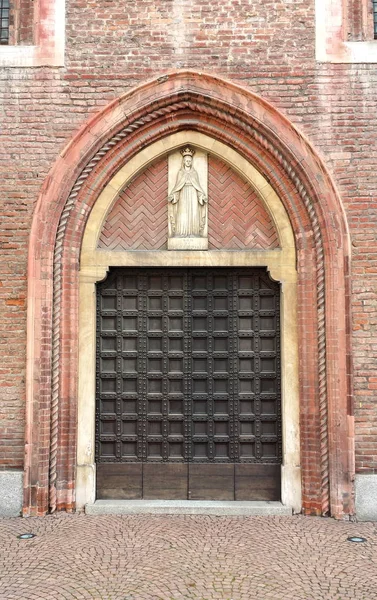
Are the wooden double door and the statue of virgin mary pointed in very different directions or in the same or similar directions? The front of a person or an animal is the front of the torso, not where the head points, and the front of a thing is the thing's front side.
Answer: same or similar directions

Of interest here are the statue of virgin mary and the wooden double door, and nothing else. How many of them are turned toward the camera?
2

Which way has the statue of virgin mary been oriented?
toward the camera

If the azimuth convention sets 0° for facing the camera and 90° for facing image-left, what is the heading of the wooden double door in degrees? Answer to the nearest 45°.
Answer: approximately 0°
